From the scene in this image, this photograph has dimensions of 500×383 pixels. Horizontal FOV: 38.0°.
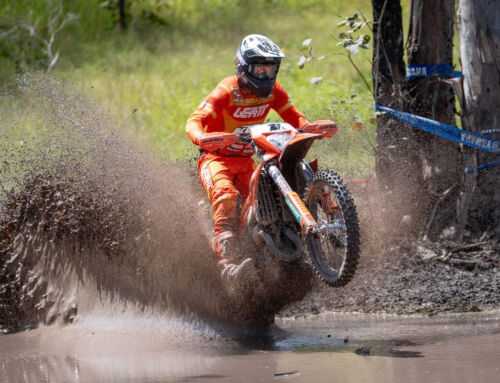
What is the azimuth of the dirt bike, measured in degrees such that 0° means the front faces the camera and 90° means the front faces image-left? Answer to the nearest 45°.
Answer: approximately 315°

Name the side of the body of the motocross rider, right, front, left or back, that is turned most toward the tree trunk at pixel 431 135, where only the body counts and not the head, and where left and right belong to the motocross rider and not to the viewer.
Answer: left

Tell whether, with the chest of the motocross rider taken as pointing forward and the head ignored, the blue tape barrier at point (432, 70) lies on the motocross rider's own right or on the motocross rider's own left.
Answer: on the motocross rider's own left

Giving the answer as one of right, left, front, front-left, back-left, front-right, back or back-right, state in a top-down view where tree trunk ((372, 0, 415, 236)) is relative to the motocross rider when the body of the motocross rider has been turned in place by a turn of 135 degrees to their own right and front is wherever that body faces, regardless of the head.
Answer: back-right

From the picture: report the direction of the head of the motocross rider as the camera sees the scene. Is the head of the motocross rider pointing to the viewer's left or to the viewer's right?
to the viewer's right

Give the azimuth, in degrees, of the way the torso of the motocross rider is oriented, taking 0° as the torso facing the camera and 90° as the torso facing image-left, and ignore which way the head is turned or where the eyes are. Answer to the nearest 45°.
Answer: approximately 315°
